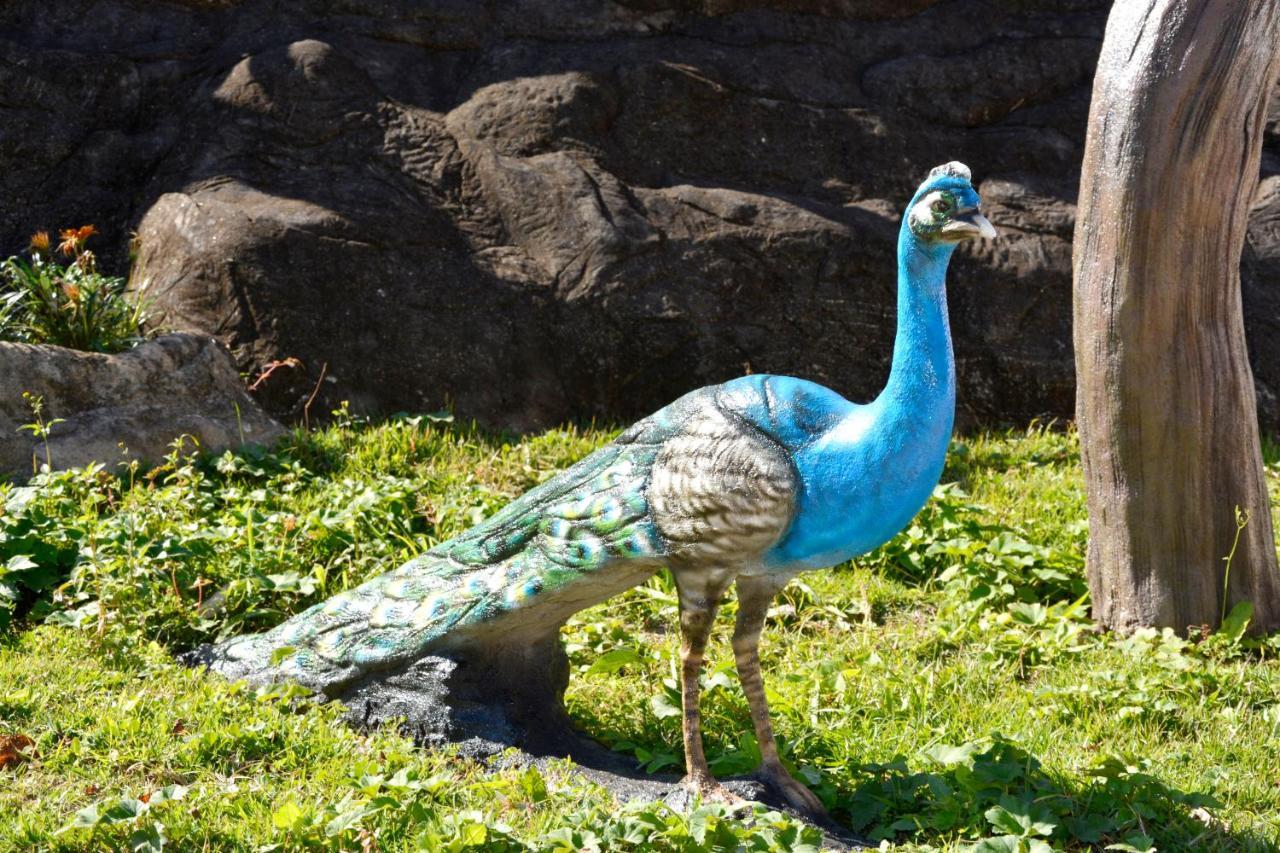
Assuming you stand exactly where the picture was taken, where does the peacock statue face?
facing to the right of the viewer

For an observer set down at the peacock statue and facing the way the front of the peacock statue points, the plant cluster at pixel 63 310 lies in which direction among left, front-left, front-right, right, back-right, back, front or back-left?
back-left

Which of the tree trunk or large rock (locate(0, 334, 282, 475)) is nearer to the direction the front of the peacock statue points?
the tree trunk

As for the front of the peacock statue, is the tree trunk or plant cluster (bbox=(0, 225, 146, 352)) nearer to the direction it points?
the tree trunk

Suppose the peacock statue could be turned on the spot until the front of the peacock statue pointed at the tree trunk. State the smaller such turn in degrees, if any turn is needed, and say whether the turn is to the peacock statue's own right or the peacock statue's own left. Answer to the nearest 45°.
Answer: approximately 45° to the peacock statue's own left

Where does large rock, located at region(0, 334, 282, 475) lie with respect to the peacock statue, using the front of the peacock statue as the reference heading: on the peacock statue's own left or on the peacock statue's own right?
on the peacock statue's own left
